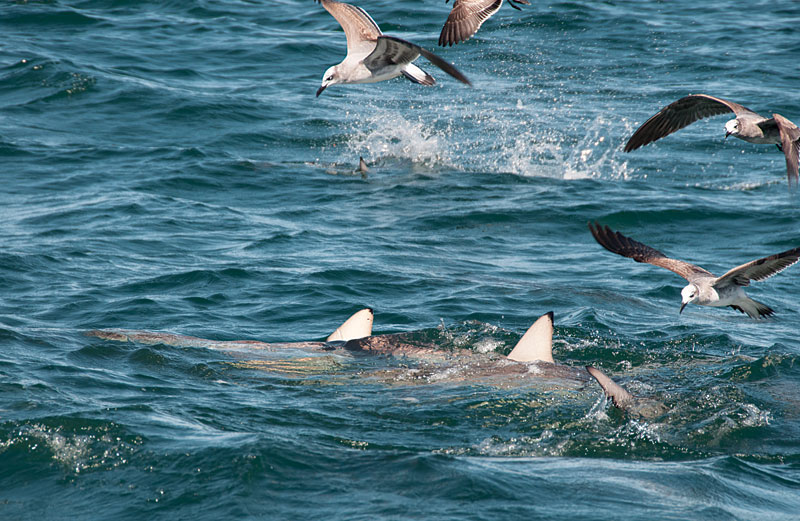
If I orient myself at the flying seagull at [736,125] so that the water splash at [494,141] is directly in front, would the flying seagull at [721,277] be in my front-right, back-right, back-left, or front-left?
back-left

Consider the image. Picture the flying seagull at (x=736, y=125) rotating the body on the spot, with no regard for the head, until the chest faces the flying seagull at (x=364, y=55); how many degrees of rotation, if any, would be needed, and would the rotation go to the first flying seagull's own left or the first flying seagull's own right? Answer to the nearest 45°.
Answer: approximately 45° to the first flying seagull's own right

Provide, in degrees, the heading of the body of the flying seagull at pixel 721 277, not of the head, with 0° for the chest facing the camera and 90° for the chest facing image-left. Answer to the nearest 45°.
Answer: approximately 45°

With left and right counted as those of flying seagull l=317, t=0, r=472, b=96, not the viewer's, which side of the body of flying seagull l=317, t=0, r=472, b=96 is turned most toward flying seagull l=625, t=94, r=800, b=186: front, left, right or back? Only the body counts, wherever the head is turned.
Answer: back

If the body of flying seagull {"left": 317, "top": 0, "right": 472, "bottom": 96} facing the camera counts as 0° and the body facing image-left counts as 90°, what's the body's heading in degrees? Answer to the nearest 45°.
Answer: approximately 90°

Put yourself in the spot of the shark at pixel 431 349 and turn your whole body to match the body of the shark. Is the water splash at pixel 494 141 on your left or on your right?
on your right

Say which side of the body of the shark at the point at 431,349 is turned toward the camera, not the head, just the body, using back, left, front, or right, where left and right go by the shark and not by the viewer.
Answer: left

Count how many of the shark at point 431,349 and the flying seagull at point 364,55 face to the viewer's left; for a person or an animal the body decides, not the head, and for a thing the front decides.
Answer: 2

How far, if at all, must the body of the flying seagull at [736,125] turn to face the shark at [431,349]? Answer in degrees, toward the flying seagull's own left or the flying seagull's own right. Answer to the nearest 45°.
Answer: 0° — it already faces it

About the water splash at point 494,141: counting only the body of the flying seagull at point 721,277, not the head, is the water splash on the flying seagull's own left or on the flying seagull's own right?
on the flying seagull's own right

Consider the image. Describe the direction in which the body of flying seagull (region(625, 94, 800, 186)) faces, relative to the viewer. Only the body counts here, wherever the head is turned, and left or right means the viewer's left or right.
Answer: facing the viewer and to the left of the viewer
